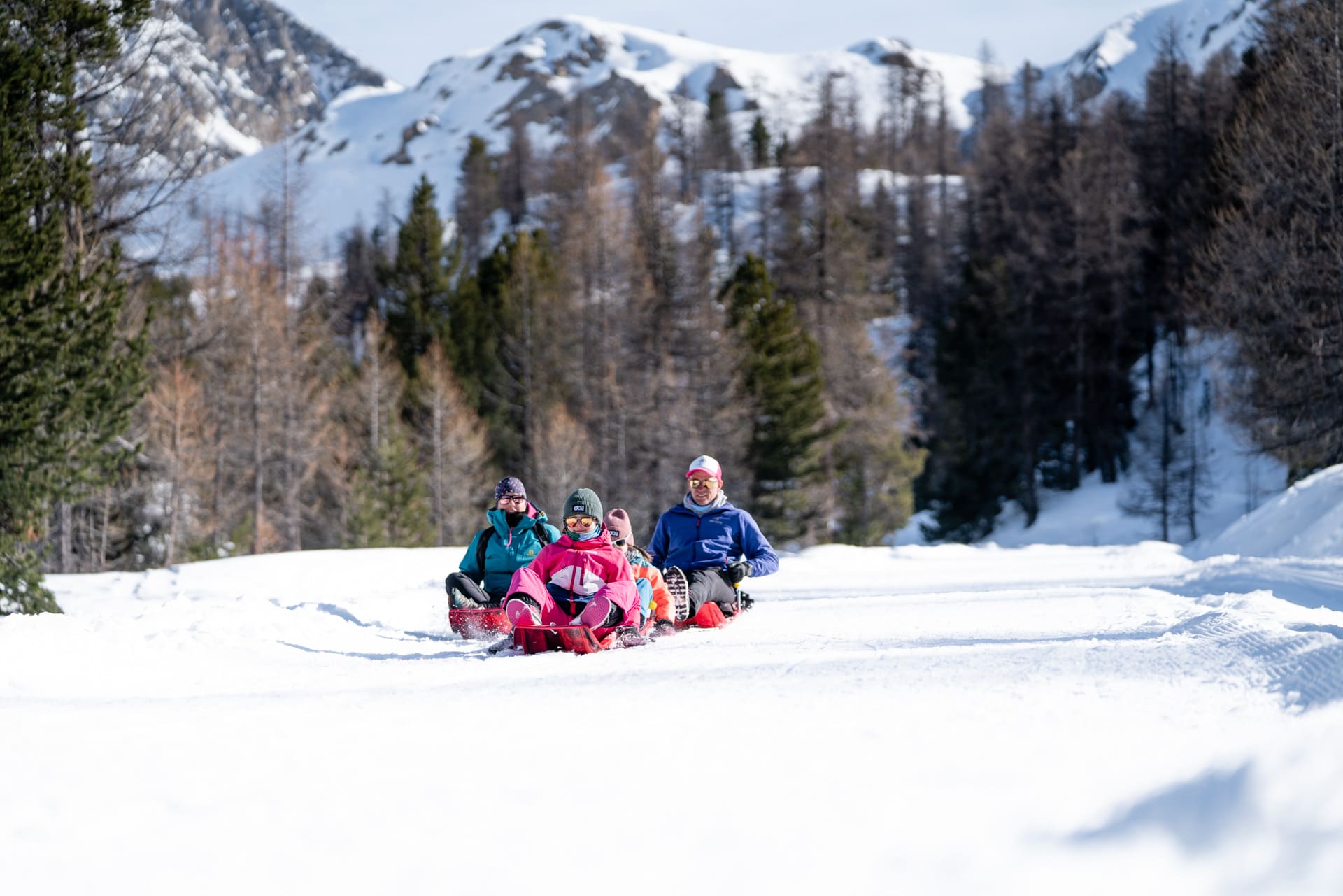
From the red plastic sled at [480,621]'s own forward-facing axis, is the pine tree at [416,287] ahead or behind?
behind

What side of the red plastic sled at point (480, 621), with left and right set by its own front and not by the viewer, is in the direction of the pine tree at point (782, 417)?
back

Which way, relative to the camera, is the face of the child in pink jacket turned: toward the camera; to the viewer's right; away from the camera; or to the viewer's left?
toward the camera

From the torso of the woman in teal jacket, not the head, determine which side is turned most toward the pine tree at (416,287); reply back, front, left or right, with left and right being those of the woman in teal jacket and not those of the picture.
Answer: back

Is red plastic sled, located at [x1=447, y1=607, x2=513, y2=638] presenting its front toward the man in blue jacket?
no

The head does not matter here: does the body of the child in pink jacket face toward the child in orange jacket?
no

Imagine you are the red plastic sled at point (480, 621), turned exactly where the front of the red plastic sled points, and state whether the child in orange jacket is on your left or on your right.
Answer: on your left

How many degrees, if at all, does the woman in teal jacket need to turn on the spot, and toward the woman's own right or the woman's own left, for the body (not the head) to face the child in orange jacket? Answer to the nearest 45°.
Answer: approximately 45° to the woman's own left

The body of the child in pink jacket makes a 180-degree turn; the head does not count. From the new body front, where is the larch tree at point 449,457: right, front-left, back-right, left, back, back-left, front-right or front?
front

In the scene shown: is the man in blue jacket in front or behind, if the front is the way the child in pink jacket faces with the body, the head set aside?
behind

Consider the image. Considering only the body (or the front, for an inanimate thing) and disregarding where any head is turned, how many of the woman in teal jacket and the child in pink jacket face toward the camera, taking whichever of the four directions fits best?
2

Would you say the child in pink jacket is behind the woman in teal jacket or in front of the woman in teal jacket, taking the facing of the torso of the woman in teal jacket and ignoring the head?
in front

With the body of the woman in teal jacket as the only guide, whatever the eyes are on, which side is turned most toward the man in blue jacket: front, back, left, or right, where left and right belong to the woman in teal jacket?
left

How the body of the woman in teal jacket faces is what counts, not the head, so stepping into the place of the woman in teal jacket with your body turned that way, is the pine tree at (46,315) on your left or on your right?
on your right

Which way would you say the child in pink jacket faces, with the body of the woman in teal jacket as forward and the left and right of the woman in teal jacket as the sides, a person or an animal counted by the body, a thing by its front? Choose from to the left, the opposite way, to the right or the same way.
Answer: the same way

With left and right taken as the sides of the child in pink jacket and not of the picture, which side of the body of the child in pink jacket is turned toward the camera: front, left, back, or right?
front

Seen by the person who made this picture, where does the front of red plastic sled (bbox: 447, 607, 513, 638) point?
facing the viewer

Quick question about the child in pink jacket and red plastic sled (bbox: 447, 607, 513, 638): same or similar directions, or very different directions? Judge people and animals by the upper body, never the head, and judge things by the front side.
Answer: same or similar directions
